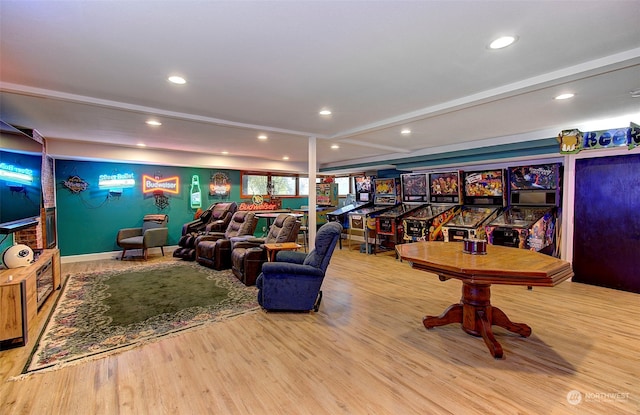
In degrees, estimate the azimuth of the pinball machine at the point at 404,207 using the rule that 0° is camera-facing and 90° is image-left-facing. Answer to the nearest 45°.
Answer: approximately 45°

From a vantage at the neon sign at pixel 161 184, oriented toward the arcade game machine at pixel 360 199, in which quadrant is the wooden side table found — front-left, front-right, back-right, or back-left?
front-right

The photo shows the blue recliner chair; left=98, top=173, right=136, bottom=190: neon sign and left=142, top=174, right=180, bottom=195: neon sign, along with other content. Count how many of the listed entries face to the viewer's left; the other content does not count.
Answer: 1

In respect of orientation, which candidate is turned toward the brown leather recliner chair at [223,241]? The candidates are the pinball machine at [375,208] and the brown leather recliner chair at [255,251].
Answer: the pinball machine

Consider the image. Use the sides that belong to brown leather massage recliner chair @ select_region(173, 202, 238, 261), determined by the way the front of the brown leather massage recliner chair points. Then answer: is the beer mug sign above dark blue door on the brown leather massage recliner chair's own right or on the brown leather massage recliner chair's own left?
on the brown leather massage recliner chair's own left

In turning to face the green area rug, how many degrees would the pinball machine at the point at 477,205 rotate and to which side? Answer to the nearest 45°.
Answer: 0° — it already faces it

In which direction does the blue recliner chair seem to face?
to the viewer's left

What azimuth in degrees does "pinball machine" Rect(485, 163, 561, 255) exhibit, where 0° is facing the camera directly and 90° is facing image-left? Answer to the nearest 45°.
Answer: approximately 45°

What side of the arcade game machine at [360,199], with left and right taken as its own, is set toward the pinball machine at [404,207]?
left

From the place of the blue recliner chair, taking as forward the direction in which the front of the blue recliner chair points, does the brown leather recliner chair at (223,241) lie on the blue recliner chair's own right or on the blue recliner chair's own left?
on the blue recliner chair's own right

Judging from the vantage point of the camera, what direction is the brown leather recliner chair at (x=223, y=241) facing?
facing the viewer and to the left of the viewer

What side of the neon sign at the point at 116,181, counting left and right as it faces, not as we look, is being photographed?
front

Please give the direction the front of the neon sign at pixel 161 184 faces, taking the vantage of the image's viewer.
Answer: facing the viewer

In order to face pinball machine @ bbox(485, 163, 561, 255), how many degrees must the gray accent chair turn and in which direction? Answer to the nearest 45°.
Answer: approximately 90° to its left

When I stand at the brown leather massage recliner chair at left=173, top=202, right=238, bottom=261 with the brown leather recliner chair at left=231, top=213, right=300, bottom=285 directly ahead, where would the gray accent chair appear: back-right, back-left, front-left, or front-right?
back-right

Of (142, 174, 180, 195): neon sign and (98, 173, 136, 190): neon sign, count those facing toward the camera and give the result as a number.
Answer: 2
